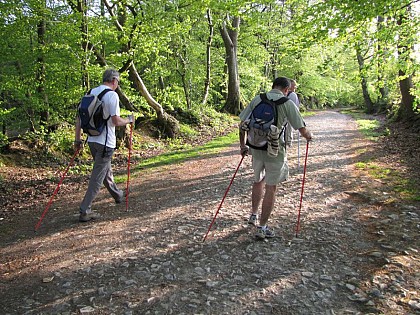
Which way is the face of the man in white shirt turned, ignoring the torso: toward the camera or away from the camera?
away from the camera

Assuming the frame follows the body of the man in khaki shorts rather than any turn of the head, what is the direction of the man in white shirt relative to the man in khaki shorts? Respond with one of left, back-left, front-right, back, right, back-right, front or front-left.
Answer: back-left

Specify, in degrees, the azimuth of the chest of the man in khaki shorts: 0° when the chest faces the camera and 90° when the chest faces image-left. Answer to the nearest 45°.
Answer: approximately 225°
